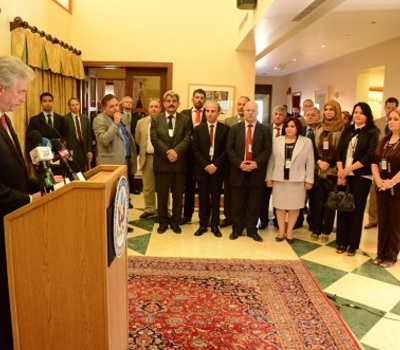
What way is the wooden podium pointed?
to the viewer's right

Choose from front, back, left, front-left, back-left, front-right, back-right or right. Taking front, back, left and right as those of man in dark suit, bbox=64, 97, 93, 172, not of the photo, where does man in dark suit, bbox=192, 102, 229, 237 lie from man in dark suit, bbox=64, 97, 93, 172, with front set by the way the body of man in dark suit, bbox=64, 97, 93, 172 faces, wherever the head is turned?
front-left

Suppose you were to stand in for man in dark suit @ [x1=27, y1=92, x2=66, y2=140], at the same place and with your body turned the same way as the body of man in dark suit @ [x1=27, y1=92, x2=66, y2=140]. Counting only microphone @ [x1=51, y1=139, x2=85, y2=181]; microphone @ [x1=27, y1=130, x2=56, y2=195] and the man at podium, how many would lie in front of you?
3

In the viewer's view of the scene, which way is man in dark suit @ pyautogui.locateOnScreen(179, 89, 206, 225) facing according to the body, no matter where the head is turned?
toward the camera

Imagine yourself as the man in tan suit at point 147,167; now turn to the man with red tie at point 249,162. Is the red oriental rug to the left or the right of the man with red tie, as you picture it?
right

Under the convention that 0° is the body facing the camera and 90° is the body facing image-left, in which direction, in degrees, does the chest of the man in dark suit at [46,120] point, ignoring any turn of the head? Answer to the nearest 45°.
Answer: approximately 0°

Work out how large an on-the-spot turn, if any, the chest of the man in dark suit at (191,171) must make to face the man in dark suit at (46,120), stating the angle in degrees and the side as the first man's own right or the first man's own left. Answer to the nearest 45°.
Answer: approximately 90° to the first man's own right

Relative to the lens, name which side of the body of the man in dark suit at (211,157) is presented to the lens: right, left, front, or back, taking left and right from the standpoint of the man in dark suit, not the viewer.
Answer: front

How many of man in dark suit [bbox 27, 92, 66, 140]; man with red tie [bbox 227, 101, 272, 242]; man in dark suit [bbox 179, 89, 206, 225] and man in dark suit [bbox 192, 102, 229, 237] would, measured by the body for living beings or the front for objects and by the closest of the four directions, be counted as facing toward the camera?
4

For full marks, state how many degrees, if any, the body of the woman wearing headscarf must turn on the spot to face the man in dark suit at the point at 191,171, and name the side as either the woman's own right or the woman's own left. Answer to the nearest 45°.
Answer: approximately 45° to the woman's own right

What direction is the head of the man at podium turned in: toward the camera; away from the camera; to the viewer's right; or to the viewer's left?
to the viewer's right

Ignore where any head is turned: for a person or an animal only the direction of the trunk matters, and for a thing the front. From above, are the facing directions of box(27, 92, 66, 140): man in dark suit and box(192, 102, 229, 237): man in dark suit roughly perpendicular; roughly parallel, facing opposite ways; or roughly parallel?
roughly parallel

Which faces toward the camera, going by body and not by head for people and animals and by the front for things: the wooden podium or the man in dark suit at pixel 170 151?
the man in dark suit

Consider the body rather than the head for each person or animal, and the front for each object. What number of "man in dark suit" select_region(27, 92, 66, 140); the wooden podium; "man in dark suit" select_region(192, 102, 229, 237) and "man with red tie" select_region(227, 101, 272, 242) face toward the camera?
3

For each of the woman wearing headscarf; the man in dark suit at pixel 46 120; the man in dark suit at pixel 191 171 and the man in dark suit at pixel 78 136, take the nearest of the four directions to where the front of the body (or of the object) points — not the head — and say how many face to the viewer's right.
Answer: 0

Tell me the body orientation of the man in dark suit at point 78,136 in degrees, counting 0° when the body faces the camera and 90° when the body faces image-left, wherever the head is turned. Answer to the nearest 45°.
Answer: approximately 0°

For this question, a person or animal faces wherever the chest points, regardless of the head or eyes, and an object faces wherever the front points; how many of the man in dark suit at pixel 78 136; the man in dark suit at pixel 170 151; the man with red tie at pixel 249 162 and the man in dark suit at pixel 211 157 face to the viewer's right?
0
